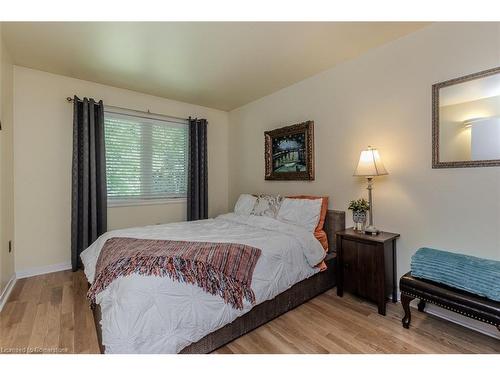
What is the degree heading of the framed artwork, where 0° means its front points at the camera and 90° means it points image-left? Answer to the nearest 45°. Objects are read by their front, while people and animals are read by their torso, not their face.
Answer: approximately 45°

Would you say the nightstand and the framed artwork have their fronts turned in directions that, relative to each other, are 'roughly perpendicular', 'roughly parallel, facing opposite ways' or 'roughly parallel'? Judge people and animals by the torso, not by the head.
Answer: roughly parallel

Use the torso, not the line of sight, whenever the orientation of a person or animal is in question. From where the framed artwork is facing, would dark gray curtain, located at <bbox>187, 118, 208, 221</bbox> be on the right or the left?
on its right

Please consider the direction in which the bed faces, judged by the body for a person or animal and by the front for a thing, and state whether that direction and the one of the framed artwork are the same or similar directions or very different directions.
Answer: same or similar directions

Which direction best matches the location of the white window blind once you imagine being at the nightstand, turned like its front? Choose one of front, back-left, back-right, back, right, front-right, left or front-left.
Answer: front-right

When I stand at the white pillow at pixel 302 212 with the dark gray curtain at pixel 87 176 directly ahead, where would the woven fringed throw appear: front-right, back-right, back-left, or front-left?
front-left

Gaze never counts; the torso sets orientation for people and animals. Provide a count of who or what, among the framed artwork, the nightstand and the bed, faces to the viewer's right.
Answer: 0

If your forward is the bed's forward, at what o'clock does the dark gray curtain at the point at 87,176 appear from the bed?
The dark gray curtain is roughly at 3 o'clock from the bed.

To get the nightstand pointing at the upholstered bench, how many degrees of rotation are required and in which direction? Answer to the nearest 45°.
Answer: approximately 90° to its left

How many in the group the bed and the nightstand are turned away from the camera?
0

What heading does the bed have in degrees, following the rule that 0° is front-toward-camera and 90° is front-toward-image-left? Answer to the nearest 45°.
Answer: approximately 45°

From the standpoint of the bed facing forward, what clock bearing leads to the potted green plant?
The potted green plant is roughly at 7 o'clock from the bed.

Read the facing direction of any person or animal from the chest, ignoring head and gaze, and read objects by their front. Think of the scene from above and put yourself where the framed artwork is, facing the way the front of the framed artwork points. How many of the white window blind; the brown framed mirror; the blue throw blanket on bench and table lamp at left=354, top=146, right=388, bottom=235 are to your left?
3

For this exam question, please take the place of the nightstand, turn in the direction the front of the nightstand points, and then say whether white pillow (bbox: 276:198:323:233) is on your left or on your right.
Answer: on your right
